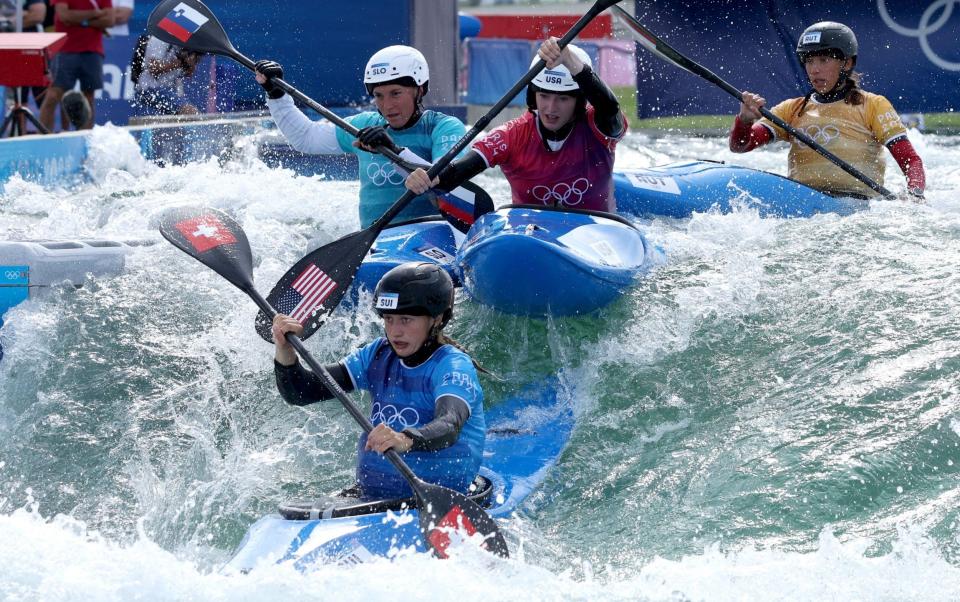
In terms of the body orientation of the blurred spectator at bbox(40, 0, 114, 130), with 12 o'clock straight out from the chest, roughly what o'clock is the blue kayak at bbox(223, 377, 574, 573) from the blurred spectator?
The blue kayak is roughly at 12 o'clock from the blurred spectator.

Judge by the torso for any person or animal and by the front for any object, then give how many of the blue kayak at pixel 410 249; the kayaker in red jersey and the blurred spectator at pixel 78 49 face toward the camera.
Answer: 3

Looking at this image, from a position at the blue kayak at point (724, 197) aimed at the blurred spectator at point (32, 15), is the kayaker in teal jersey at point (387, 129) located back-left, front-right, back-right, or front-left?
front-left

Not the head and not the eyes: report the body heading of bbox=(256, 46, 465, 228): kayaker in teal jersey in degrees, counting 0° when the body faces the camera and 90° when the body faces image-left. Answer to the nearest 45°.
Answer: approximately 45°

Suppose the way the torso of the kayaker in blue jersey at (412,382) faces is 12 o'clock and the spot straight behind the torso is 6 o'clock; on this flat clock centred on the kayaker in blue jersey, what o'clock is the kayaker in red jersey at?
The kayaker in red jersey is roughly at 5 o'clock from the kayaker in blue jersey.

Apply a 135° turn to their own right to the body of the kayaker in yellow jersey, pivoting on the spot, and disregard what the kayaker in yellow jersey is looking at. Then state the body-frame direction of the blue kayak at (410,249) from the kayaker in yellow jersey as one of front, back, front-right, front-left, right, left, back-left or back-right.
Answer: back-left

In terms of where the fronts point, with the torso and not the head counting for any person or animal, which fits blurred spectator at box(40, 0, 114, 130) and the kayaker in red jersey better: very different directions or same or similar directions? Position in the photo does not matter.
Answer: same or similar directions

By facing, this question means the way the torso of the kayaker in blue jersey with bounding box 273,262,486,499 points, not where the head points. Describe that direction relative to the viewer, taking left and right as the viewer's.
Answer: facing the viewer and to the left of the viewer

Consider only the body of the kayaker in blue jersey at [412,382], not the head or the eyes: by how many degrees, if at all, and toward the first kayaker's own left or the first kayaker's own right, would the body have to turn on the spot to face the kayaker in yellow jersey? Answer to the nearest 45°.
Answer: approximately 180°

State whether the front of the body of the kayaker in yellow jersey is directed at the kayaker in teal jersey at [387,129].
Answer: yes

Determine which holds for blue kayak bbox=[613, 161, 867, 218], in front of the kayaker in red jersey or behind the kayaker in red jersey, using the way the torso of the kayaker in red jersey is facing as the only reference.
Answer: behind

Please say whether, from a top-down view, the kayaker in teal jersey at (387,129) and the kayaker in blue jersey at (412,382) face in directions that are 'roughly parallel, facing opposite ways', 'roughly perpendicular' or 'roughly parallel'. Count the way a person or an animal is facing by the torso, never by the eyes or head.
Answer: roughly parallel

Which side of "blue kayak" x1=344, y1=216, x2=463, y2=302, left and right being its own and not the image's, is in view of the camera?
front

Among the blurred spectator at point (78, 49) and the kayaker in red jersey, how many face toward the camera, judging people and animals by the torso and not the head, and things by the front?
2

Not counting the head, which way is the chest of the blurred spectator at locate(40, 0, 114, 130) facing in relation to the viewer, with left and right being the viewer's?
facing the viewer
